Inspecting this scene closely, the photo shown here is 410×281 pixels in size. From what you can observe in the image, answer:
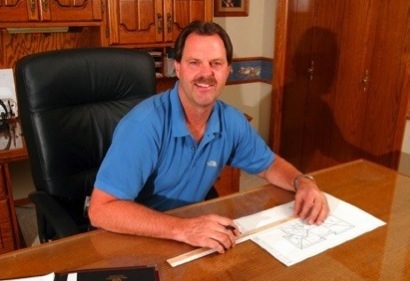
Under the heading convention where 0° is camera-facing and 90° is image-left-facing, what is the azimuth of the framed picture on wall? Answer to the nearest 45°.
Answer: approximately 0°

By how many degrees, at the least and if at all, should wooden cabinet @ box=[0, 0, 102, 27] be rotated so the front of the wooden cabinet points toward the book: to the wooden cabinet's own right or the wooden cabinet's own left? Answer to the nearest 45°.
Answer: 0° — it already faces it

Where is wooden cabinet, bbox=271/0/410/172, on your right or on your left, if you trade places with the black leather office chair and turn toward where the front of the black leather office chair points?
on your left

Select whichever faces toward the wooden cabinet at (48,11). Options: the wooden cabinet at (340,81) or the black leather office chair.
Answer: the wooden cabinet at (340,81)

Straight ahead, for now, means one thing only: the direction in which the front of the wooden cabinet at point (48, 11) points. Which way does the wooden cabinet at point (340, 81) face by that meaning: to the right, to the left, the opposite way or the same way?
to the right

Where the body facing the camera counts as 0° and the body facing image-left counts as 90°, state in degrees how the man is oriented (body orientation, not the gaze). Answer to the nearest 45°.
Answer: approximately 315°
